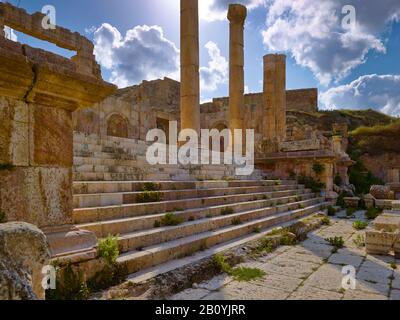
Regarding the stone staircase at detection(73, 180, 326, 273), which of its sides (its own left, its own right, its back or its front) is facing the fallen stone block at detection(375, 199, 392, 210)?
left

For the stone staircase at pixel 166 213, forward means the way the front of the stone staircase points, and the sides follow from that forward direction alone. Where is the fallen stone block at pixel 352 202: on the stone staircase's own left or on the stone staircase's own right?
on the stone staircase's own left

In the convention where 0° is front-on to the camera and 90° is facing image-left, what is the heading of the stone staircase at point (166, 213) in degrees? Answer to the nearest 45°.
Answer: approximately 315°

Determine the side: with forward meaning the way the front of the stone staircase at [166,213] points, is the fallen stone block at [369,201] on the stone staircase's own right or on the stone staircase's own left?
on the stone staircase's own left
